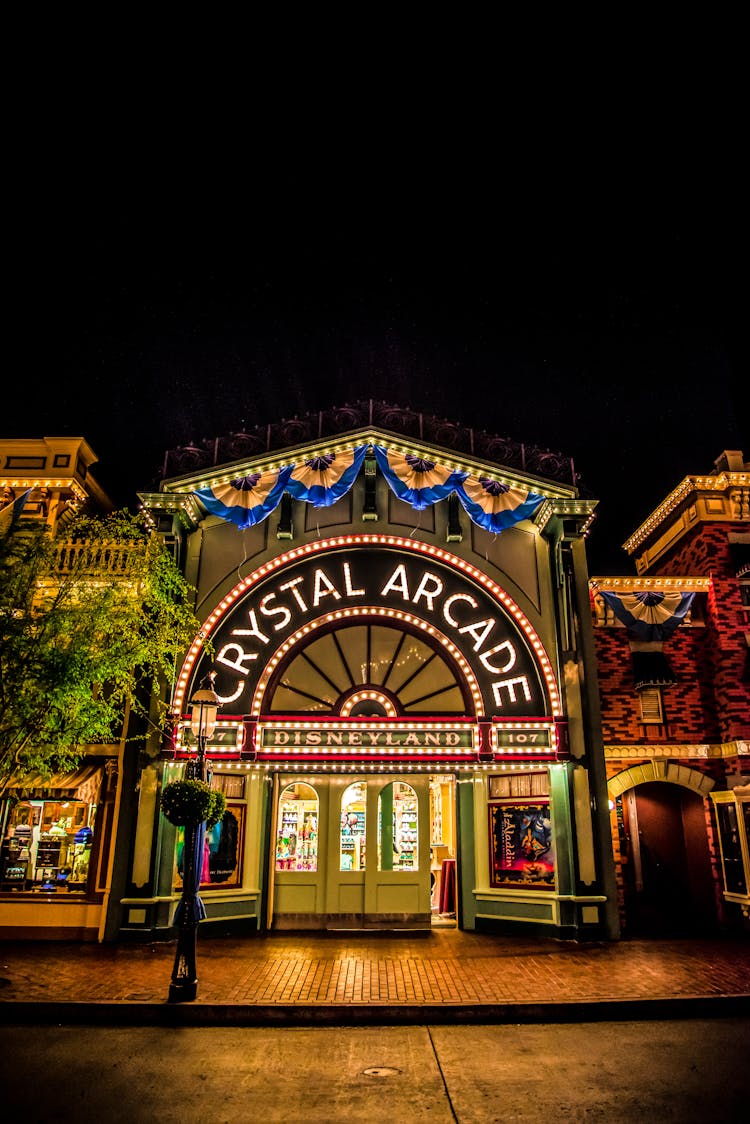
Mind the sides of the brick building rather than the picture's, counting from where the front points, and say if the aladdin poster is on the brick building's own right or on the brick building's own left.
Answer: on the brick building's own right

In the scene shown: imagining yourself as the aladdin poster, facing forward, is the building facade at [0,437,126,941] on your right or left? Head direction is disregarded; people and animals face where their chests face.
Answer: on your right

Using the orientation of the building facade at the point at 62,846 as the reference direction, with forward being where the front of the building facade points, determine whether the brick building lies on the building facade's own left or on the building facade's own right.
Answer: on the building facade's own left

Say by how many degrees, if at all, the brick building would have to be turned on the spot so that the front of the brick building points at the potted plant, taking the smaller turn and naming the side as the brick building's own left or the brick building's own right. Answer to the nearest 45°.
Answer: approximately 45° to the brick building's own right

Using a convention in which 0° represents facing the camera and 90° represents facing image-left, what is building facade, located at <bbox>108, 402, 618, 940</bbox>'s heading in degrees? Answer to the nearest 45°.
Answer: approximately 0°

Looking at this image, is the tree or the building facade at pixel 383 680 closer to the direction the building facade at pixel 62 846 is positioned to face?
the tree

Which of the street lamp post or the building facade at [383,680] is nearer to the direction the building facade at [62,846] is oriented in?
the street lamp post

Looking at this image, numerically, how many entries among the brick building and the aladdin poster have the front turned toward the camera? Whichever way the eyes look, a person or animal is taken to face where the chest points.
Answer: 2

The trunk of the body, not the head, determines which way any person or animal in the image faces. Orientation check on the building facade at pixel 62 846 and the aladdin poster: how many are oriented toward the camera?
2

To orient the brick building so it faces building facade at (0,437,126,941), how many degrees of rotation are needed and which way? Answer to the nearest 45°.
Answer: approximately 45° to its right

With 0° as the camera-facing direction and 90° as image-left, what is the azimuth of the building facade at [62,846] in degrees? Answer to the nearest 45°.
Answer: approximately 0°
